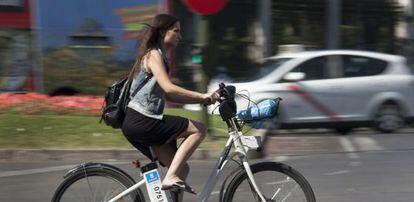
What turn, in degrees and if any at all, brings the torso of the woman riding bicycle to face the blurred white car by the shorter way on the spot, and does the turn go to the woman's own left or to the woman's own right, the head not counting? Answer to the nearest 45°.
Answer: approximately 45° to the woman's own left

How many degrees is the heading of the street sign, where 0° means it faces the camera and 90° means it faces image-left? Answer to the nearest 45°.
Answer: approximately 0°

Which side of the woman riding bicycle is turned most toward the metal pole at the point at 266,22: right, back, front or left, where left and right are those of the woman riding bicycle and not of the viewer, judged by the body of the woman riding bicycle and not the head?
left

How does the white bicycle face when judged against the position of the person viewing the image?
facing to the right of the viewer

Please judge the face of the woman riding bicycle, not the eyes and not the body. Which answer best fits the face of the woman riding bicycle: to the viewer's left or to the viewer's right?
to the viewer's right

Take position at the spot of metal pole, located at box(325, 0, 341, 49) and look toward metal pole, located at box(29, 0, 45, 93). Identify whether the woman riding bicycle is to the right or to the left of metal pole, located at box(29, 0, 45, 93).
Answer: left

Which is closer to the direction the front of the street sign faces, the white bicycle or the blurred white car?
the white bicycle

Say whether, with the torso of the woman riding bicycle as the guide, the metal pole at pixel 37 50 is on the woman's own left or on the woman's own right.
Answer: on the woman's own left

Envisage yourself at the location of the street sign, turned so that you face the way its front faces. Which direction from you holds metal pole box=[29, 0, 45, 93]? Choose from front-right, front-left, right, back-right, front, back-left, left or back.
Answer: back-right

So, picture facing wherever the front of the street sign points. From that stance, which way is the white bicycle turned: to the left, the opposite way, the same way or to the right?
to the left

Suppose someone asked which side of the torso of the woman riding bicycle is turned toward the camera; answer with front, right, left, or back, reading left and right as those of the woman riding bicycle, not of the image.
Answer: right

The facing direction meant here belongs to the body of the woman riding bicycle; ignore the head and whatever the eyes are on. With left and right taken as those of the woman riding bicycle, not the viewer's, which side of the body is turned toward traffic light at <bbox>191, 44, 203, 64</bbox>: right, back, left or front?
left
